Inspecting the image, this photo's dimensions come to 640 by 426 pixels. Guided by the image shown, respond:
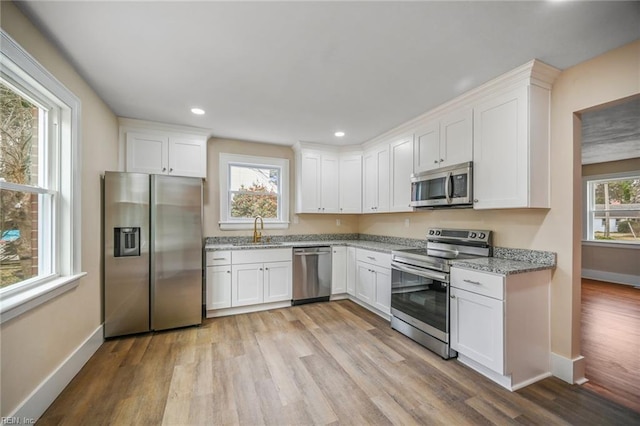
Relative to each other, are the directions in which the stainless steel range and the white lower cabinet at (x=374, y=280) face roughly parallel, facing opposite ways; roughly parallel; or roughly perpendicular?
roughly parallel

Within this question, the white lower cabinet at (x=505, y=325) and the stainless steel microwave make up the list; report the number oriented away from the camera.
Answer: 0

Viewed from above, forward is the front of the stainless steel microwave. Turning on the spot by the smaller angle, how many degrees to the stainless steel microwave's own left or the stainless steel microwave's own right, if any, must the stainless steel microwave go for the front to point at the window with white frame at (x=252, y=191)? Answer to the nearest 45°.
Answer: approximately 45° to the stainless steel microwave's own right

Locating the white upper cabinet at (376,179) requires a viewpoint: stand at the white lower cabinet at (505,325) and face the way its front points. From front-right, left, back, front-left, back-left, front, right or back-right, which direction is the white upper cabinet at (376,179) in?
right

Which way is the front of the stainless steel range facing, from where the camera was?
facing the viewer and to the left of the viewer

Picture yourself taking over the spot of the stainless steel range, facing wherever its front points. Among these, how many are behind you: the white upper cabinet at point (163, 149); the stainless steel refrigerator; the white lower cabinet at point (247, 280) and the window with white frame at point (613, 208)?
1

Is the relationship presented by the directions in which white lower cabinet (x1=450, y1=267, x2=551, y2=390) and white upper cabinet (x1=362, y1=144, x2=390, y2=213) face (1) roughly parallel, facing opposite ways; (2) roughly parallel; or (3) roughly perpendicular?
roughly parallel

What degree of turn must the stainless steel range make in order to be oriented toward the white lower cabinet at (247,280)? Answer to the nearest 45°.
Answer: approximately 45° to its right

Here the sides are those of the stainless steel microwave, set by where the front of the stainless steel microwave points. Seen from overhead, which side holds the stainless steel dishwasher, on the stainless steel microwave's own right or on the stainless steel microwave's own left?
on the stainless steel microwave's own right

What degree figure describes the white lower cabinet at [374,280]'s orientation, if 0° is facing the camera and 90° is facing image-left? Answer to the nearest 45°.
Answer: approximately 45°

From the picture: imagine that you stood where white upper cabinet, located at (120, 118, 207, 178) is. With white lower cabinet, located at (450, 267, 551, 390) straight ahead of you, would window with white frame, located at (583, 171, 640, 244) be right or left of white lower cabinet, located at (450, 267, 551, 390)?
left

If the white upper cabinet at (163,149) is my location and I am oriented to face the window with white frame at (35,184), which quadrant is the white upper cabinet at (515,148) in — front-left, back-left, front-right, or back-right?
front-left

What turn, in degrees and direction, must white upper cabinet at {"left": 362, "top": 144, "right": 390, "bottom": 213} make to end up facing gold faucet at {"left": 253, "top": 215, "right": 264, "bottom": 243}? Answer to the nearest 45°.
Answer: approximately 45° to its right

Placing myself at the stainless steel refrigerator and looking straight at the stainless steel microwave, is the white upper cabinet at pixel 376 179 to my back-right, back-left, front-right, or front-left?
front-left

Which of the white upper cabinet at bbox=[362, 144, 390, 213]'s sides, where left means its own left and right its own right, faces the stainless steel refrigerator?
front

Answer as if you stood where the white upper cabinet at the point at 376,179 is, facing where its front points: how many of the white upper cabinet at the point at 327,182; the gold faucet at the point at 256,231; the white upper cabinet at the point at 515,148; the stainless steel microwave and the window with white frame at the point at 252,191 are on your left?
2

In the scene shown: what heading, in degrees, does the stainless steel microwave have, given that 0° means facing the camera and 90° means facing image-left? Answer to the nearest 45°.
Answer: approximately 45°
